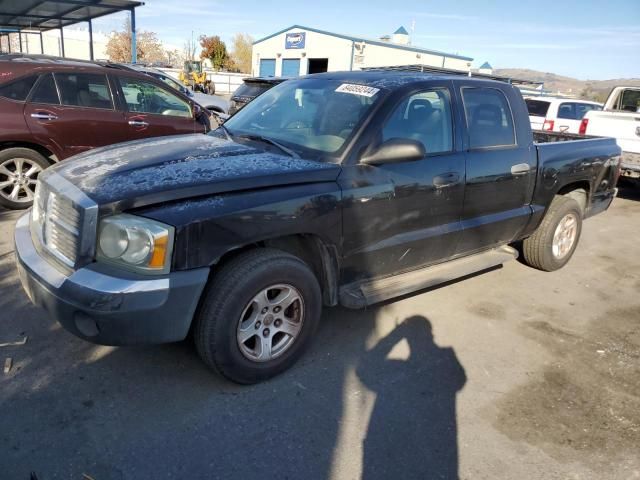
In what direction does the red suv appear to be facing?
to the viewer's right

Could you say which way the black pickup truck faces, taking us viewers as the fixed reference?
facing the viewer and to the left of the viewer

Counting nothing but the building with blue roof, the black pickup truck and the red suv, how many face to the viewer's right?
1

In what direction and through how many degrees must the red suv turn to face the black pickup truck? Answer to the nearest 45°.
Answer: approximately 90° to its right

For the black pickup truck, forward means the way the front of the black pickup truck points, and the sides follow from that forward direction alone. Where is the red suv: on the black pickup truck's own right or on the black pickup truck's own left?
on the black pickup truck's own right

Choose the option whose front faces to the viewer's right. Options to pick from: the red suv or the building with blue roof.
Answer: the red suv

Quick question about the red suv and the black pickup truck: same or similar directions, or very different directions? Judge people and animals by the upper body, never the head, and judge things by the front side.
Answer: very different directions

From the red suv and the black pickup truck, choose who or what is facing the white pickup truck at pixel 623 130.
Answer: the red suv

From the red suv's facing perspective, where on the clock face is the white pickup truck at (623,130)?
The white pickup truck is roughly at 12 o'clock from the red suv.

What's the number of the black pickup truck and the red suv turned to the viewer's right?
1

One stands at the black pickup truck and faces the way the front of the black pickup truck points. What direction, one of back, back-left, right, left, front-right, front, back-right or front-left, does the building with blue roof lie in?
back-right

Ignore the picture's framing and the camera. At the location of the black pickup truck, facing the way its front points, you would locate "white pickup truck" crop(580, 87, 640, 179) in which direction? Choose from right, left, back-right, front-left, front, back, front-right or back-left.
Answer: back

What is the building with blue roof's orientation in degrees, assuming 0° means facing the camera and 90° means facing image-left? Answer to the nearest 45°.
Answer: approximately 45°
